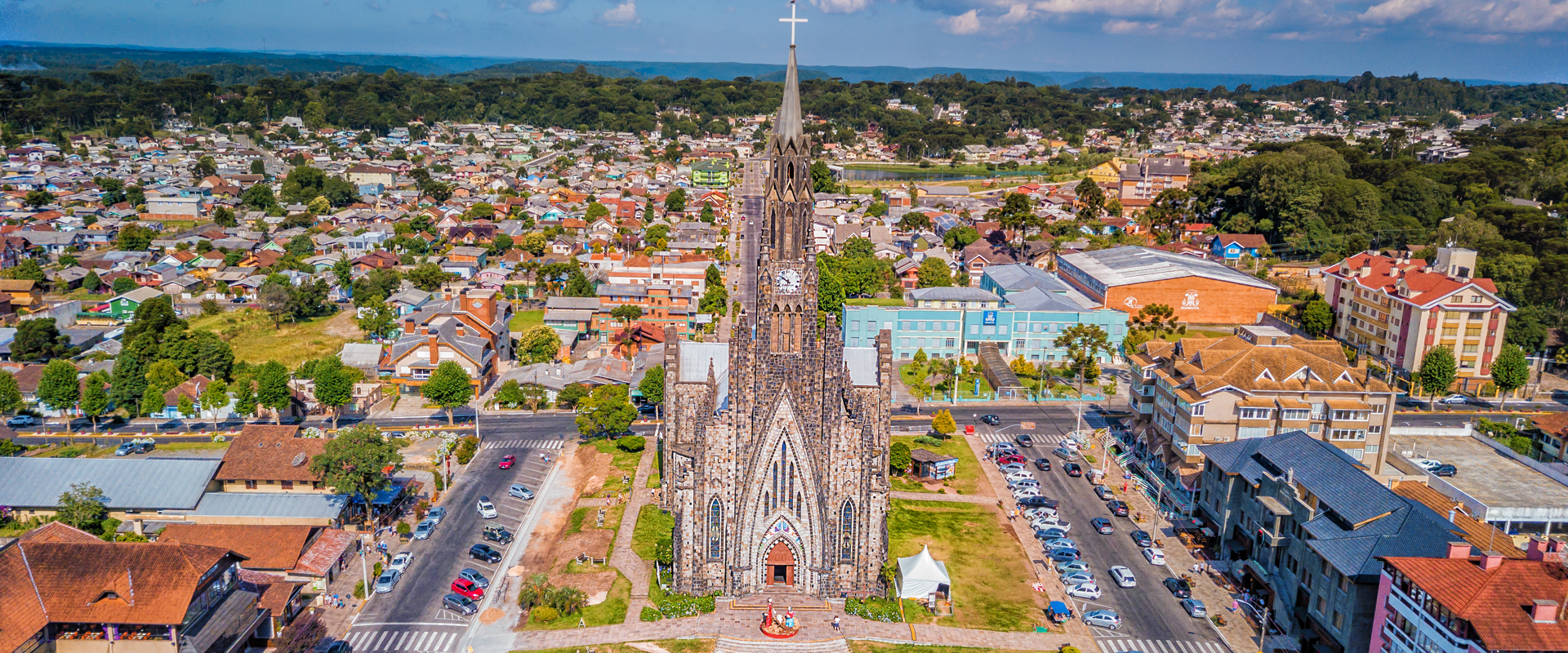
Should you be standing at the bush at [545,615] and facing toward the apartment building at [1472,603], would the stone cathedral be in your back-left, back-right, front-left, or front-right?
front-left

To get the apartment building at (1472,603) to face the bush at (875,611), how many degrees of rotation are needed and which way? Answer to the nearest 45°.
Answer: approximately 45° to its right

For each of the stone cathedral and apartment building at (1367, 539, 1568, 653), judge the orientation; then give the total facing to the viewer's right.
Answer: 0

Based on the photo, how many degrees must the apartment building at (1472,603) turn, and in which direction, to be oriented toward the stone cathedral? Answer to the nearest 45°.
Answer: approximately 45° to its right

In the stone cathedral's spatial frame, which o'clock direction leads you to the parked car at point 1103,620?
The parked car is roughly at 9 o'clock from the stone cathedral.

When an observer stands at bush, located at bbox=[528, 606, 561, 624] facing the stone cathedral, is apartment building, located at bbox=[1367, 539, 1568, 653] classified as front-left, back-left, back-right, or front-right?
front-right

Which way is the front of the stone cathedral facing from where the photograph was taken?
facing the viewer

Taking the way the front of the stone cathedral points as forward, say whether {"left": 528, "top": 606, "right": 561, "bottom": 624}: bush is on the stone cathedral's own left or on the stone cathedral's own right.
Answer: on the stone cathedral's own right

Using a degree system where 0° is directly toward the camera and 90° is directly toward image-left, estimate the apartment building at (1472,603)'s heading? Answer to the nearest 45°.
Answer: approximately 45°

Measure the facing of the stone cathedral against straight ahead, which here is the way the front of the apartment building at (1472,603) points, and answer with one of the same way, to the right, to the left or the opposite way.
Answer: to the left
